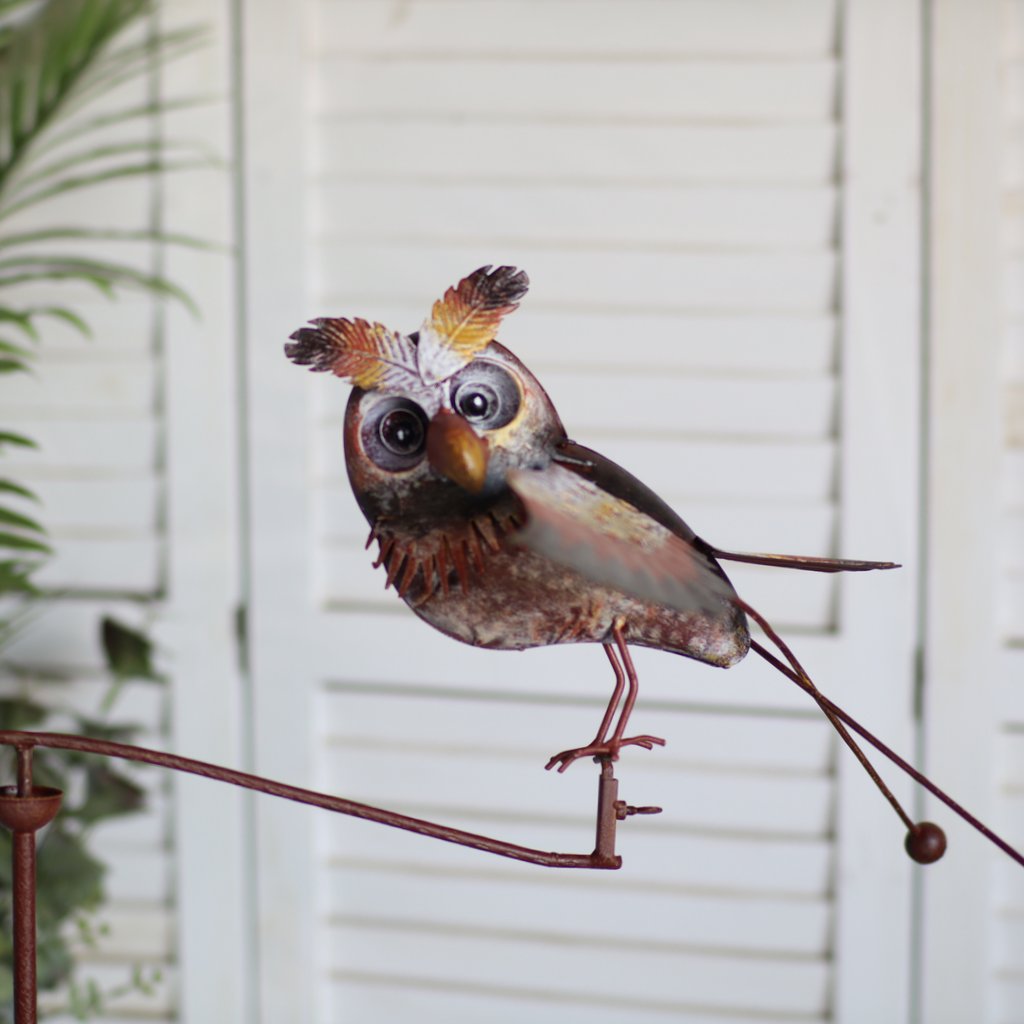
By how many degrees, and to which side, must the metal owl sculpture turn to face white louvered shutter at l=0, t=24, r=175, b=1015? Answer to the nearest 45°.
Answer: approximately 90° to its right

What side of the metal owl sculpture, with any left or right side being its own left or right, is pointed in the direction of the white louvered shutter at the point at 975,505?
back

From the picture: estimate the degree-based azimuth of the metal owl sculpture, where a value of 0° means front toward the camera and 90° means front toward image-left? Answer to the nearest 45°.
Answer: approximately 45°

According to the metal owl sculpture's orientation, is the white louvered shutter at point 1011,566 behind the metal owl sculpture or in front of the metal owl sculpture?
behind

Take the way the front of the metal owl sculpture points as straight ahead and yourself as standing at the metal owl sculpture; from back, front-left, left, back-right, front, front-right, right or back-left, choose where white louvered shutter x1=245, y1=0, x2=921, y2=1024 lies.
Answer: back-right

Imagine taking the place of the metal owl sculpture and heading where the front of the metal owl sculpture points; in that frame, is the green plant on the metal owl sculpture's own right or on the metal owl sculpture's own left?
on the metal owl sculpture's own right

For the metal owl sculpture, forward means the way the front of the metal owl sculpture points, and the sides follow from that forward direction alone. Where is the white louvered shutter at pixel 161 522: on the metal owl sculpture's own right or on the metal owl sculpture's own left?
on the metal owl sculpture's own right
